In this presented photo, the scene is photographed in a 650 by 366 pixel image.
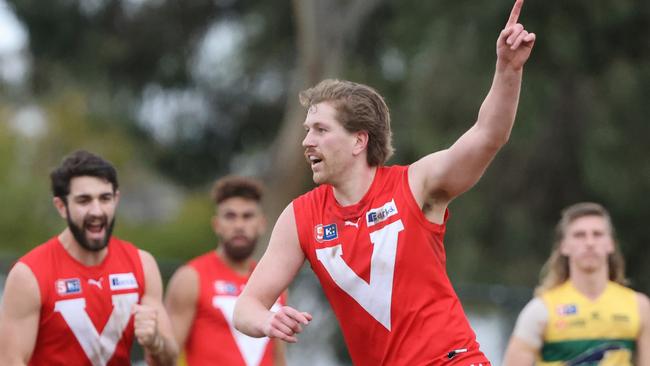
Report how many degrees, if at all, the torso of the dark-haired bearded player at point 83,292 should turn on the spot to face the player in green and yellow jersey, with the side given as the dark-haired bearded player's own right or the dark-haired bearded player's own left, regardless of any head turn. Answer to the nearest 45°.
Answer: approximately 90° to the dark-haired bearded player's own left

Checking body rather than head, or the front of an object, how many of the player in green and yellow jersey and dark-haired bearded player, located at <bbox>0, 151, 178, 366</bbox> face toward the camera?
2

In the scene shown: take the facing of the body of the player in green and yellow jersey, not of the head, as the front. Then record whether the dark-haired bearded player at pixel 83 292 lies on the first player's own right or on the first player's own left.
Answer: on the first player's own right

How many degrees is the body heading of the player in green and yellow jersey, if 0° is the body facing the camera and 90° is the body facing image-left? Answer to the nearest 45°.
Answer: approximately 0°
